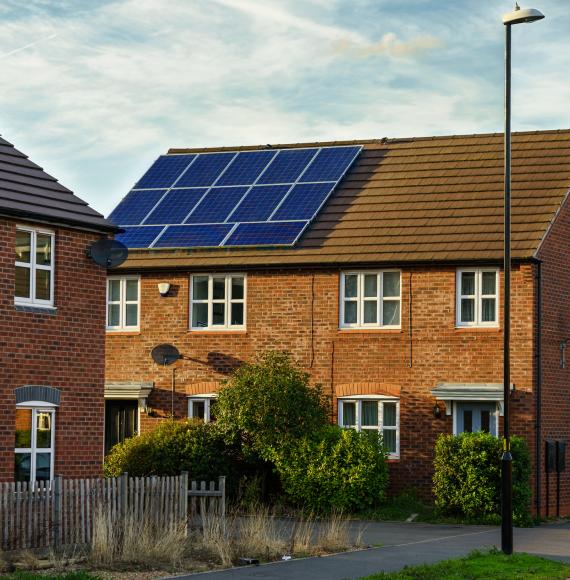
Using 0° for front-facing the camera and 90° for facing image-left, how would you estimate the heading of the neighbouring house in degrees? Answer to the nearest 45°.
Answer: approximately 315°

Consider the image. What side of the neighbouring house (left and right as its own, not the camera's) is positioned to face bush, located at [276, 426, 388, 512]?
left

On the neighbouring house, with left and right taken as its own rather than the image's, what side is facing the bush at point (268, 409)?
left

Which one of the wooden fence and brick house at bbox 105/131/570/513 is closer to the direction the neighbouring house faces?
the wooden fence
